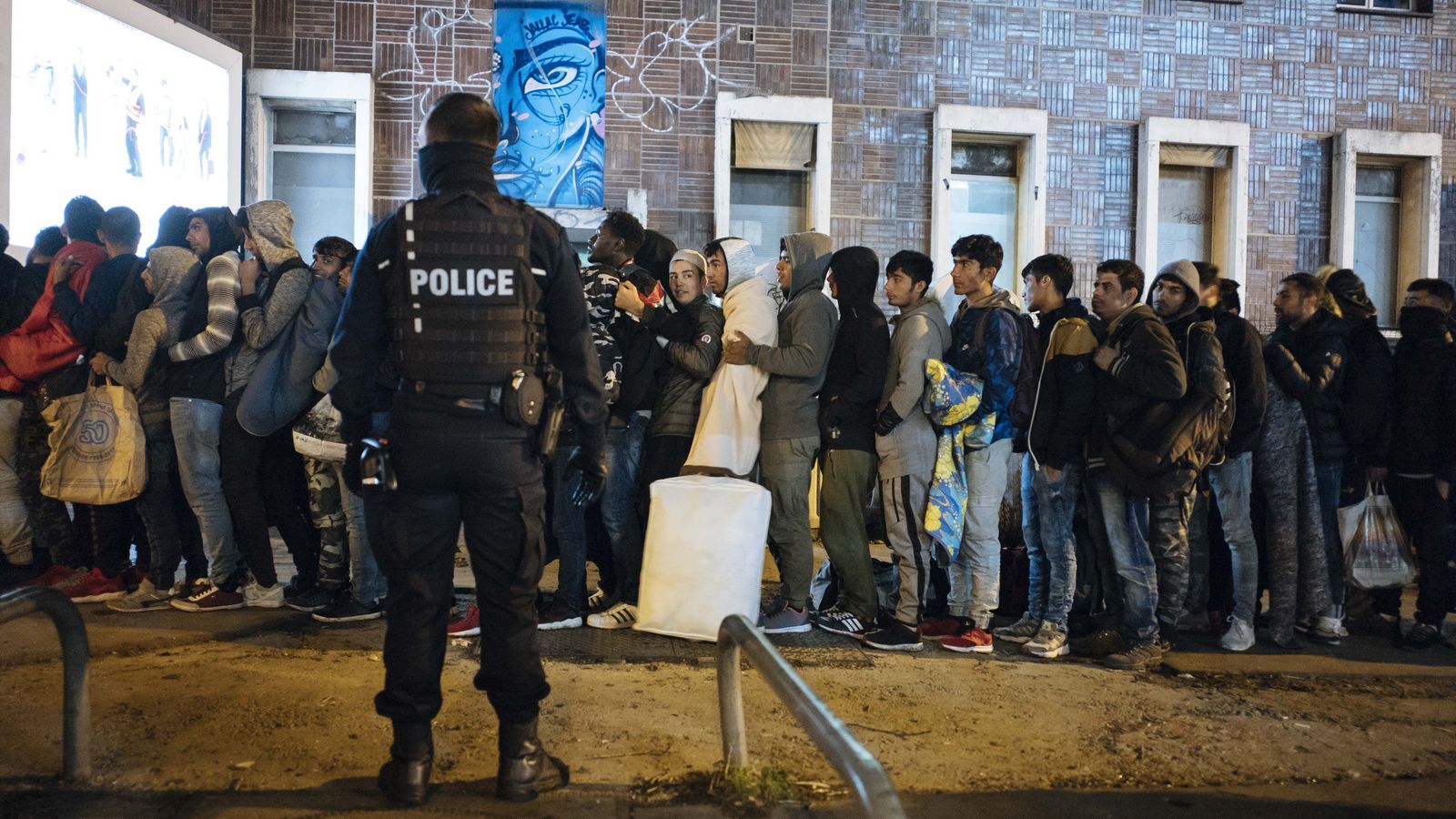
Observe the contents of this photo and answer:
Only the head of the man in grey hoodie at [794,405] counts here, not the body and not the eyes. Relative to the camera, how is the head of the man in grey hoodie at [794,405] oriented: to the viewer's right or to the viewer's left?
to the viewer's left

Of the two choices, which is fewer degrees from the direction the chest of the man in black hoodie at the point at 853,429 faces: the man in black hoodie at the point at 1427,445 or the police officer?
the police officer

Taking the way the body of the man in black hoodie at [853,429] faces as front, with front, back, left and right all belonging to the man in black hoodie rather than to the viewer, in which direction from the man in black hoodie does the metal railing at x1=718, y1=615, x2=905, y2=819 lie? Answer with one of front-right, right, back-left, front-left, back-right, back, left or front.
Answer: left

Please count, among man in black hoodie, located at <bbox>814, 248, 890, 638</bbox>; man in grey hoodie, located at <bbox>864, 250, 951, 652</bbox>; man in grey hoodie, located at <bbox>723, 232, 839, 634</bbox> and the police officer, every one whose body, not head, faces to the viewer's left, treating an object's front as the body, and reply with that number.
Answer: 3

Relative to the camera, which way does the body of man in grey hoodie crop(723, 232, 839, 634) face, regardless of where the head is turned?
to the viewer's left

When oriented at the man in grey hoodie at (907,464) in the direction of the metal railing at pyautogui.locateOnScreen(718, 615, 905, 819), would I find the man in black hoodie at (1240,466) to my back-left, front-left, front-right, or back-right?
back-left

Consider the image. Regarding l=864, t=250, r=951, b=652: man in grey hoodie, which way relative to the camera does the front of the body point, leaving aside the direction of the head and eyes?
to the viewer's left

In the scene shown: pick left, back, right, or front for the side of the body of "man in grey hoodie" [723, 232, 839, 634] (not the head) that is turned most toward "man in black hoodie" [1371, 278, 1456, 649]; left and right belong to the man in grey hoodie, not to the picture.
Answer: back

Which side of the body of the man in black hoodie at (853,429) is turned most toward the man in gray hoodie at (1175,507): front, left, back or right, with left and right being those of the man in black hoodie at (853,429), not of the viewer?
back

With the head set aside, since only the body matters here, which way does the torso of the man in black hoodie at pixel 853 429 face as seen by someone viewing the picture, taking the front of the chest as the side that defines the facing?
to the viewer's left

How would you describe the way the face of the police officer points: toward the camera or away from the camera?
away from the camera

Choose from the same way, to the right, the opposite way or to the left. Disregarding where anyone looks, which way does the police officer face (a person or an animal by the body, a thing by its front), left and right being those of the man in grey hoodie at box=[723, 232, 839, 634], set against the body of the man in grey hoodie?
to the right

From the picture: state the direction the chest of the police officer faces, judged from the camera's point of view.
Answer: away from the camera
